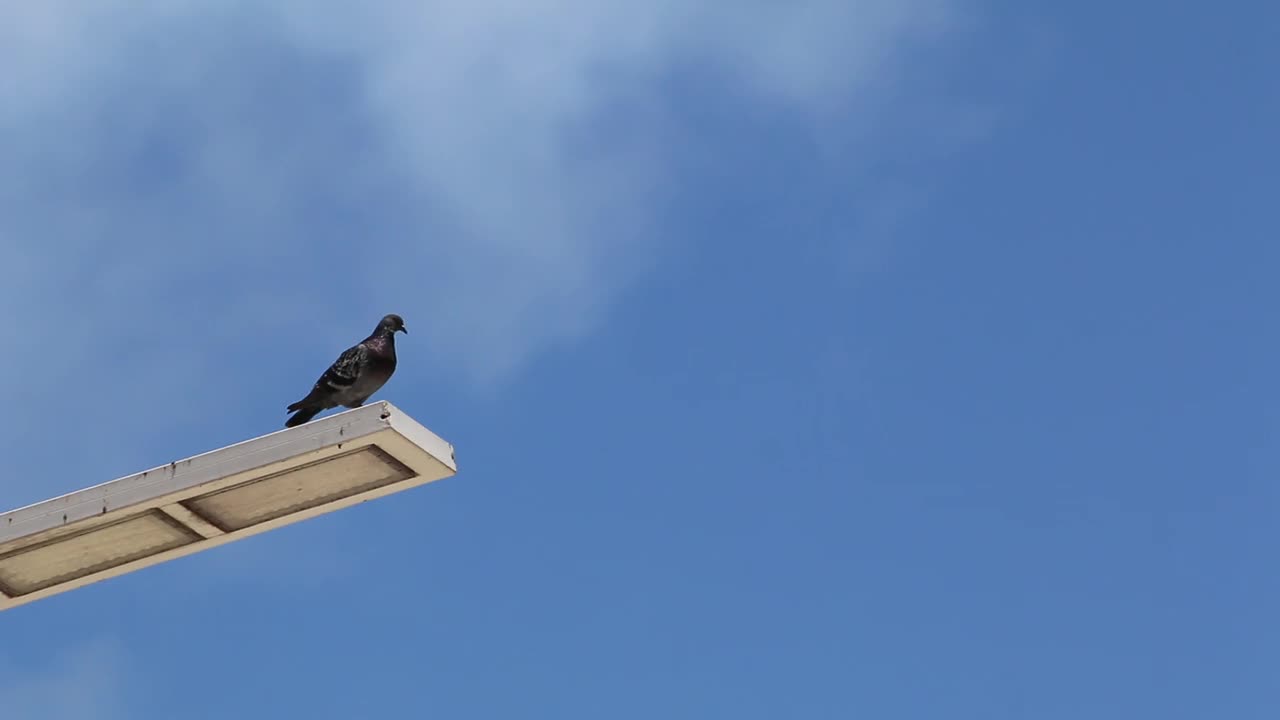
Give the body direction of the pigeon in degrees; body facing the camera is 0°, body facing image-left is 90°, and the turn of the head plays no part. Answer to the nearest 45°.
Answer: approximately 270°
